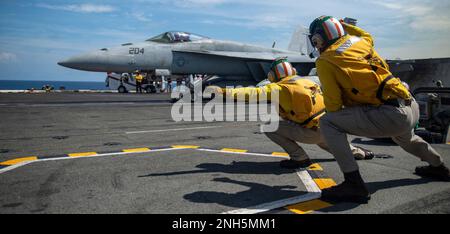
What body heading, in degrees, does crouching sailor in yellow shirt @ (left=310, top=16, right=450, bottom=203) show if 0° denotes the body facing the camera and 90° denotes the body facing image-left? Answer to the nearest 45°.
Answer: approximately 135°

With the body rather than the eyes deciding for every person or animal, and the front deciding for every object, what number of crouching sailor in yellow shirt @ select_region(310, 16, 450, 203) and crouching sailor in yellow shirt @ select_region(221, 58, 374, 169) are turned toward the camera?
0

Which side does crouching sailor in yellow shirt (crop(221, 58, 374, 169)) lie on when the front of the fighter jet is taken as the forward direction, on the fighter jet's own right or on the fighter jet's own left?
on the fighter jet's own left

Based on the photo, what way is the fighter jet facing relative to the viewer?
to the viewer's left

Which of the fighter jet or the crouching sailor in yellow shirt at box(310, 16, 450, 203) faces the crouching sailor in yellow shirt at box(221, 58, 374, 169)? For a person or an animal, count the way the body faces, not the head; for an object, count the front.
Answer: the crouching sailor in yellow shirt at box(310, 16, 450, 203)

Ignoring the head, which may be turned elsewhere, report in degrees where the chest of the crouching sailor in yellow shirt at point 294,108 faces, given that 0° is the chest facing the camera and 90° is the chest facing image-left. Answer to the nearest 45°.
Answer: approximately 135°

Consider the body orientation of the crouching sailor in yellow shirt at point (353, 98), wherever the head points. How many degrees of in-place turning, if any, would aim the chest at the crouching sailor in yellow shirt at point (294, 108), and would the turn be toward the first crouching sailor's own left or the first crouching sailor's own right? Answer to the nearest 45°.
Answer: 0° — they already face them

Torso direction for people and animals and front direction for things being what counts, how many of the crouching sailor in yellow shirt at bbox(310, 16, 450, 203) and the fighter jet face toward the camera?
0

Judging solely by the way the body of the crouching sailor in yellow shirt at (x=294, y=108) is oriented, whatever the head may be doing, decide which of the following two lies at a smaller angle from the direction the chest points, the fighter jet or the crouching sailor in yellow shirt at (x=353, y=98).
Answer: the fighter jet

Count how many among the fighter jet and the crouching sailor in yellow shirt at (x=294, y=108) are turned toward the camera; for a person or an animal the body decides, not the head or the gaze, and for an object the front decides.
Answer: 0
